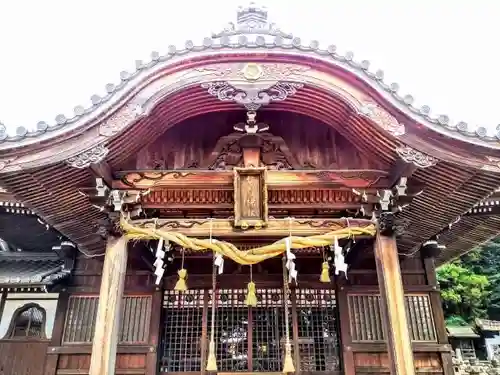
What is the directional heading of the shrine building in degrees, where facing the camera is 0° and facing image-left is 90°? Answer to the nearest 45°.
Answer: approximately 0°

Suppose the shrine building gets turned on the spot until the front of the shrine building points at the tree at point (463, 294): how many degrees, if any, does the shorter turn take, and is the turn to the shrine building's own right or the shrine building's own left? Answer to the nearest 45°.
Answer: approximately 135° to the shrine building's own left

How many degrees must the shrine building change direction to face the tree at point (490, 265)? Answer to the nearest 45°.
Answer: approximately 135° to its left
